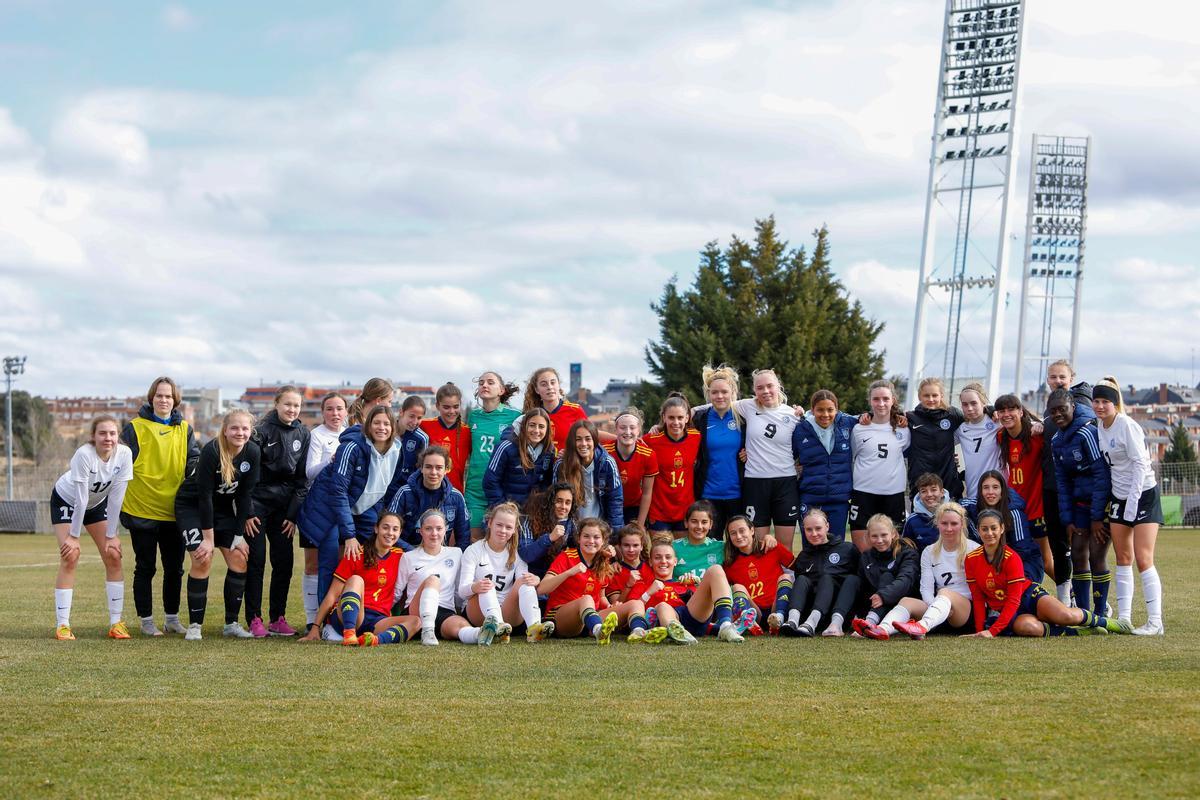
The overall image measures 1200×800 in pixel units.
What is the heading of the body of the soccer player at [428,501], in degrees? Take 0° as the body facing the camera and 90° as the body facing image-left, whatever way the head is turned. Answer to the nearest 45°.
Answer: approximately 0°

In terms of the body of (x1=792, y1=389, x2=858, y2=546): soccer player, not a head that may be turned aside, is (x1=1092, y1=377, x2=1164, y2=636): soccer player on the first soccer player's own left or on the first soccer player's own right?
on the first soccer player's own left

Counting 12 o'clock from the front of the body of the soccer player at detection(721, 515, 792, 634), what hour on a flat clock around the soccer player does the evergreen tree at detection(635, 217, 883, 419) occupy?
The evergreen tree is roughly at 6 o'clock from the soccer player.

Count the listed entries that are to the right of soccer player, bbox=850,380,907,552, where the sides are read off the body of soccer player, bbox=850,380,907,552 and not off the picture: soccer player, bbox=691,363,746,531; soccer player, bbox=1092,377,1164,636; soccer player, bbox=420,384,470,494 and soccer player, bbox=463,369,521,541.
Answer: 3

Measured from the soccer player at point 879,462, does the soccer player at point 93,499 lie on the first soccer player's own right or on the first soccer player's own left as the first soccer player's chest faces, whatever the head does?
on the first soccer player's own right
